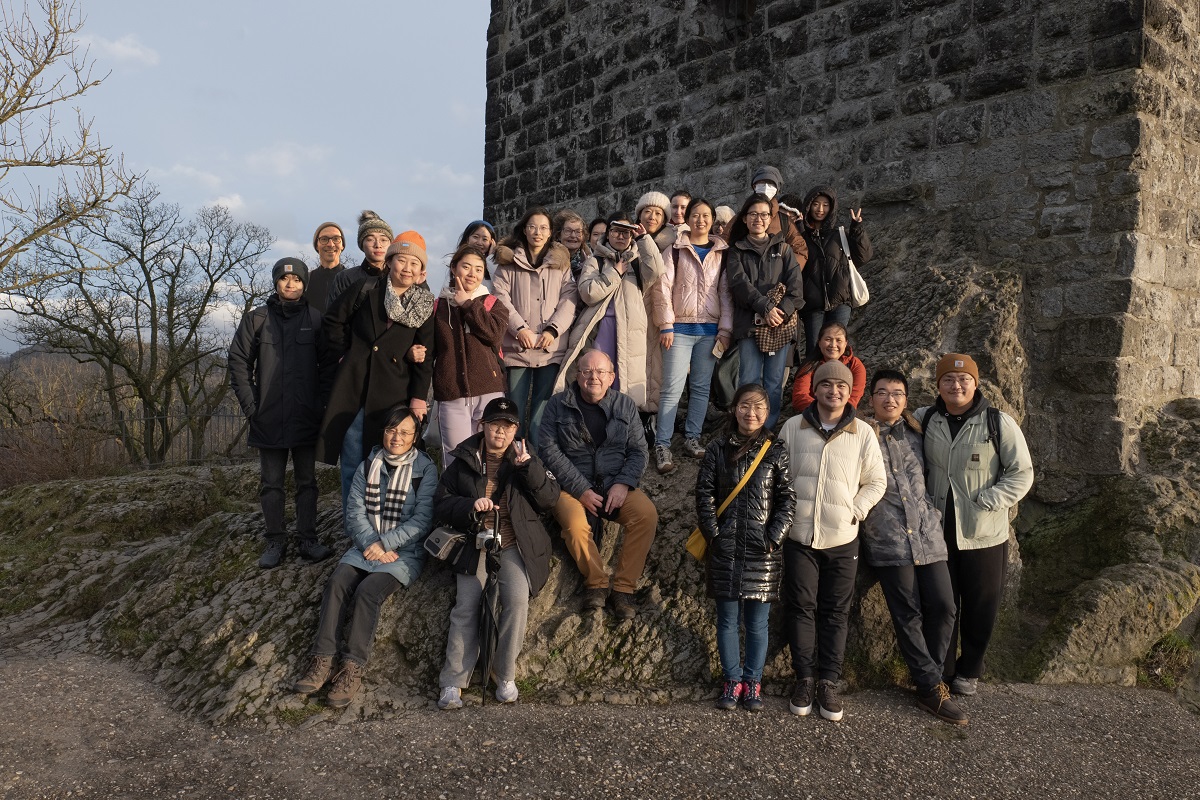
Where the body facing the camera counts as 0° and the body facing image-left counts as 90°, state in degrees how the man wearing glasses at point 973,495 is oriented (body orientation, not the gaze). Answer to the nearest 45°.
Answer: approximately 0°

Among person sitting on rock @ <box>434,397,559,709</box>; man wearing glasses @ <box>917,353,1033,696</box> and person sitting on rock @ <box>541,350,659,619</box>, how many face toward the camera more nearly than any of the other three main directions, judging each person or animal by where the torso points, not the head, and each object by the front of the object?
3

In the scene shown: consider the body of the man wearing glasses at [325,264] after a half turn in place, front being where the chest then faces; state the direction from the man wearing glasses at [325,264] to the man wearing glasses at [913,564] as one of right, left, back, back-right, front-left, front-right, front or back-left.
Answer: back-right

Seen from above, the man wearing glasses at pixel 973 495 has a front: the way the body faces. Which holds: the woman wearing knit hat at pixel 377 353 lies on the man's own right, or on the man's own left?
on the man's own right

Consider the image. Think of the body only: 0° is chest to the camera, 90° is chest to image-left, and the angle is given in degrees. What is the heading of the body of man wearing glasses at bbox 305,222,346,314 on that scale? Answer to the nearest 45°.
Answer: approximately 0°

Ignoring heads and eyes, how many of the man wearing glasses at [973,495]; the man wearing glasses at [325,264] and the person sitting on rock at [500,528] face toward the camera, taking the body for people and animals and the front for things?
3

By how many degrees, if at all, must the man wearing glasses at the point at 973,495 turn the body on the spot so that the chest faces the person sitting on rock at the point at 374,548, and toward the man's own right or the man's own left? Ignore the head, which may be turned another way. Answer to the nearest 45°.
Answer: approximately 45° to the man's own right

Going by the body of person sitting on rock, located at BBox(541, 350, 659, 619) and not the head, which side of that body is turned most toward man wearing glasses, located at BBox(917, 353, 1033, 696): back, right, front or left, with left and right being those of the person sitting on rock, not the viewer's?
left

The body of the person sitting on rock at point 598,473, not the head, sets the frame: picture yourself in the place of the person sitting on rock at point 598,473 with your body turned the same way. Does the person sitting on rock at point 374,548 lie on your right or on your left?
on your right
